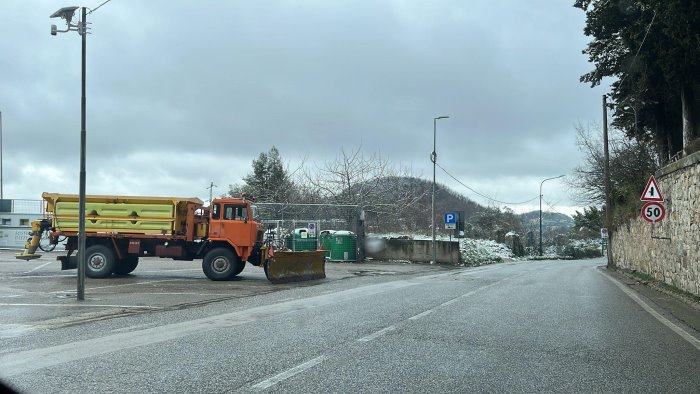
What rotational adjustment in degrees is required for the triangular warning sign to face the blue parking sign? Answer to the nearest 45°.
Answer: approximately 135° to its right

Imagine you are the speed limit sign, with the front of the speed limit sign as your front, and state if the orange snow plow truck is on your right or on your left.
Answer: on your right

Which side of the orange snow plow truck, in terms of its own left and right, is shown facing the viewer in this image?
right

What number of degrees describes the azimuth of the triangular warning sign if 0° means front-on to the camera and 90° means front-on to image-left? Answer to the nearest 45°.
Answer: approximately 0°

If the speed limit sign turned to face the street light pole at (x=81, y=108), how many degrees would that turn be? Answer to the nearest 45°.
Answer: approximately 45° to its right

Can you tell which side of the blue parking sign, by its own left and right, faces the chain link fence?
right

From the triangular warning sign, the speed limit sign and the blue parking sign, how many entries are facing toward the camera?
3

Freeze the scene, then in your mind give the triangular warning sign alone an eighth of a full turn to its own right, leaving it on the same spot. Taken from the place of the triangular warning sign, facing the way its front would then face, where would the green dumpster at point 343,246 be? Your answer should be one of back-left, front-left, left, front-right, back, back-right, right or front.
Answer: right

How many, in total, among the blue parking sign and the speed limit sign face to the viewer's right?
0

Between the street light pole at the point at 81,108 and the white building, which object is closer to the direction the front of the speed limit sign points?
the street light pole

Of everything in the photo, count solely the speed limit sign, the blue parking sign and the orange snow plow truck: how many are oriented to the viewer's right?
1
